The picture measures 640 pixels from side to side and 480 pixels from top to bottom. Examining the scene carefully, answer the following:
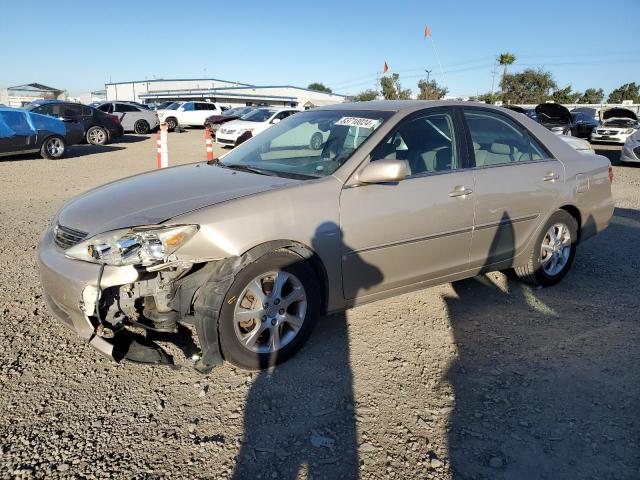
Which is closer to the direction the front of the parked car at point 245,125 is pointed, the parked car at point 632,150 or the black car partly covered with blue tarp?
the black car partly covered with blue tarp

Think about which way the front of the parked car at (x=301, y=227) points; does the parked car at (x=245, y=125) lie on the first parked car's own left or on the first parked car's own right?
on the first parked car's own right

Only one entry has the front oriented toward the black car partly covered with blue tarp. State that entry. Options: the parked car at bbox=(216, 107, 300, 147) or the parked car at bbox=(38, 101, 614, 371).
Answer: the parked car at bbox=(216, 107, 300, 147)

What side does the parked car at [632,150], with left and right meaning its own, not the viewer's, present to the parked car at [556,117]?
right

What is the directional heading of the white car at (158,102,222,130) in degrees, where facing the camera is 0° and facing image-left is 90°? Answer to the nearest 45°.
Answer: approximately 45°

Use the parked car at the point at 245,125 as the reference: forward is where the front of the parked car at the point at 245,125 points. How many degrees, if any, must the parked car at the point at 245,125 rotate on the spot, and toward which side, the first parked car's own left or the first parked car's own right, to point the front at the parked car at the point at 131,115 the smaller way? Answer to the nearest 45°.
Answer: approximately 90° to the first parked car's own right

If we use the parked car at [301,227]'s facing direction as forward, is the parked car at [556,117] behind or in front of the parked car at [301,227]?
behind

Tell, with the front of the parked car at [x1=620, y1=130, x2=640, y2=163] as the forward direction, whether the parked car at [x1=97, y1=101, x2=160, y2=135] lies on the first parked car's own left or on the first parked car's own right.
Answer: on the first parked car's own right

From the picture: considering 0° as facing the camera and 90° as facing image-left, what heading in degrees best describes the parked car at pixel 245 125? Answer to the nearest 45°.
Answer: approximately 45°

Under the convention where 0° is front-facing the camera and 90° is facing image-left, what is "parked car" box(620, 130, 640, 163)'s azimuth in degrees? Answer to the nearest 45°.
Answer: approximately 45°
